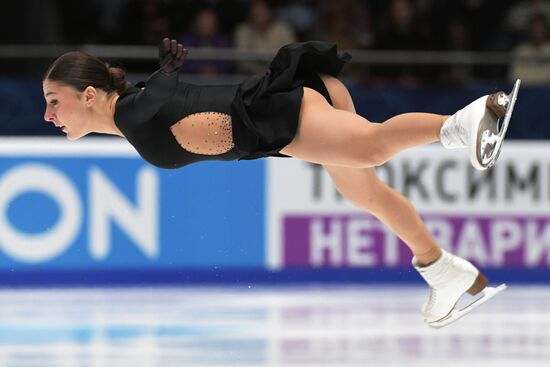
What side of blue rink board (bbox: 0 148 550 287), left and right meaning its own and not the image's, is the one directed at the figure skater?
front

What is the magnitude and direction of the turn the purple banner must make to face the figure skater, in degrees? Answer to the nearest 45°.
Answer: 0° — it already faces them

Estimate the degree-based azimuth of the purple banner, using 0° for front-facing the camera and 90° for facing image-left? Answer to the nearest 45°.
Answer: approximately 0°
